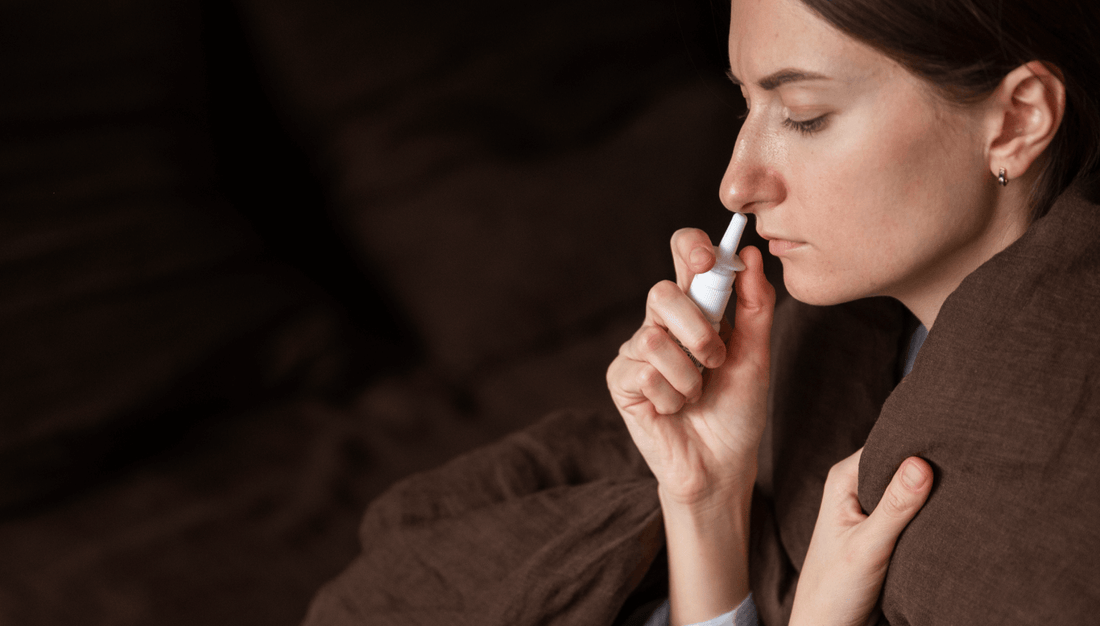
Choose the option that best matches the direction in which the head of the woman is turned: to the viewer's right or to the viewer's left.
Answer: to the viewer's left

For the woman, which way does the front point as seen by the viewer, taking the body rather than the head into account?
to the viewer's left
